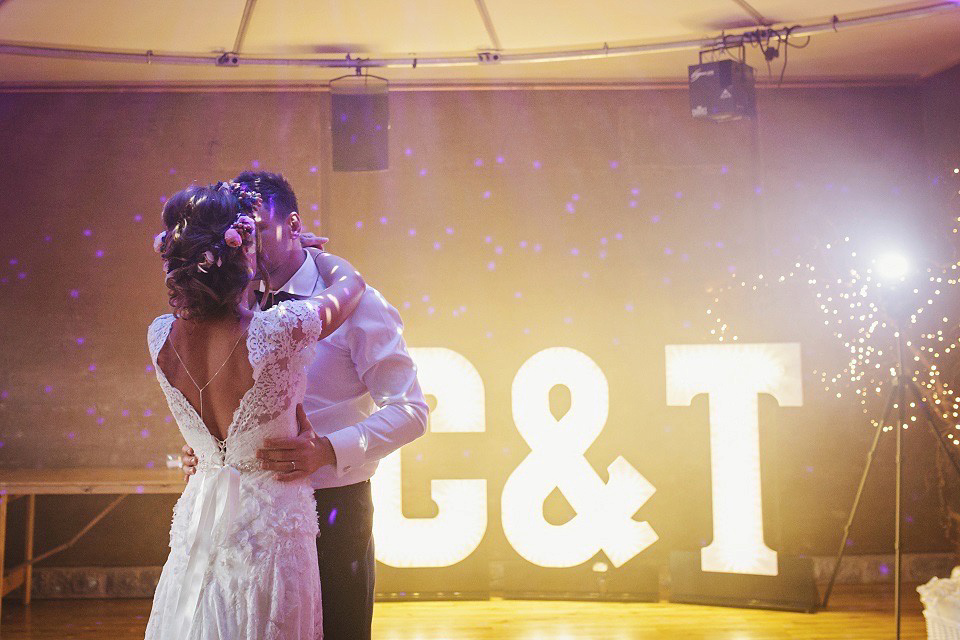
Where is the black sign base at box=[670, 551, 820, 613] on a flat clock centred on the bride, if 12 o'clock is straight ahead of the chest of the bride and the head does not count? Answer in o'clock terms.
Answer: The black sign base is roughly at 12 o'clock from the bride.

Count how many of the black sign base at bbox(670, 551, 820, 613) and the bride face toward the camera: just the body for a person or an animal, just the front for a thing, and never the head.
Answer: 1

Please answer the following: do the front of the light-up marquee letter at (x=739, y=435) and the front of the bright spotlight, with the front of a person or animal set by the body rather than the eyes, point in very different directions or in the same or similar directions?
same or similar directions

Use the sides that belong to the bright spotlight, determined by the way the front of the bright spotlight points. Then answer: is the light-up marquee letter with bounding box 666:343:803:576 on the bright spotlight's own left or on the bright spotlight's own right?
on the bright spotlight's own right

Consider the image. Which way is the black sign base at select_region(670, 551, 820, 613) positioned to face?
toward the camera

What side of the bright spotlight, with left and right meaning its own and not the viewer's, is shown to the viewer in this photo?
front

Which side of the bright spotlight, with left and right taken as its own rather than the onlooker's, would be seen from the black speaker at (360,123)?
right

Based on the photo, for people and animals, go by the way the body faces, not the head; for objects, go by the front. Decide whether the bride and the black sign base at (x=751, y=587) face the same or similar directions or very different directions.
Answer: very different directions

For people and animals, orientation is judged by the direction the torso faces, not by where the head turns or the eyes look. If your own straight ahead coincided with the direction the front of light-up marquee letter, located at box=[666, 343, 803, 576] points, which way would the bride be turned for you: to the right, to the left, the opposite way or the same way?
the opposite way

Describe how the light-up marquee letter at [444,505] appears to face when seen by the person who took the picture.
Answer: facing the viewer

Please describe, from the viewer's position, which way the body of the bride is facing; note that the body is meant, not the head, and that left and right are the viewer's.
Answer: facing away from the viewer and to the right of the viewer
